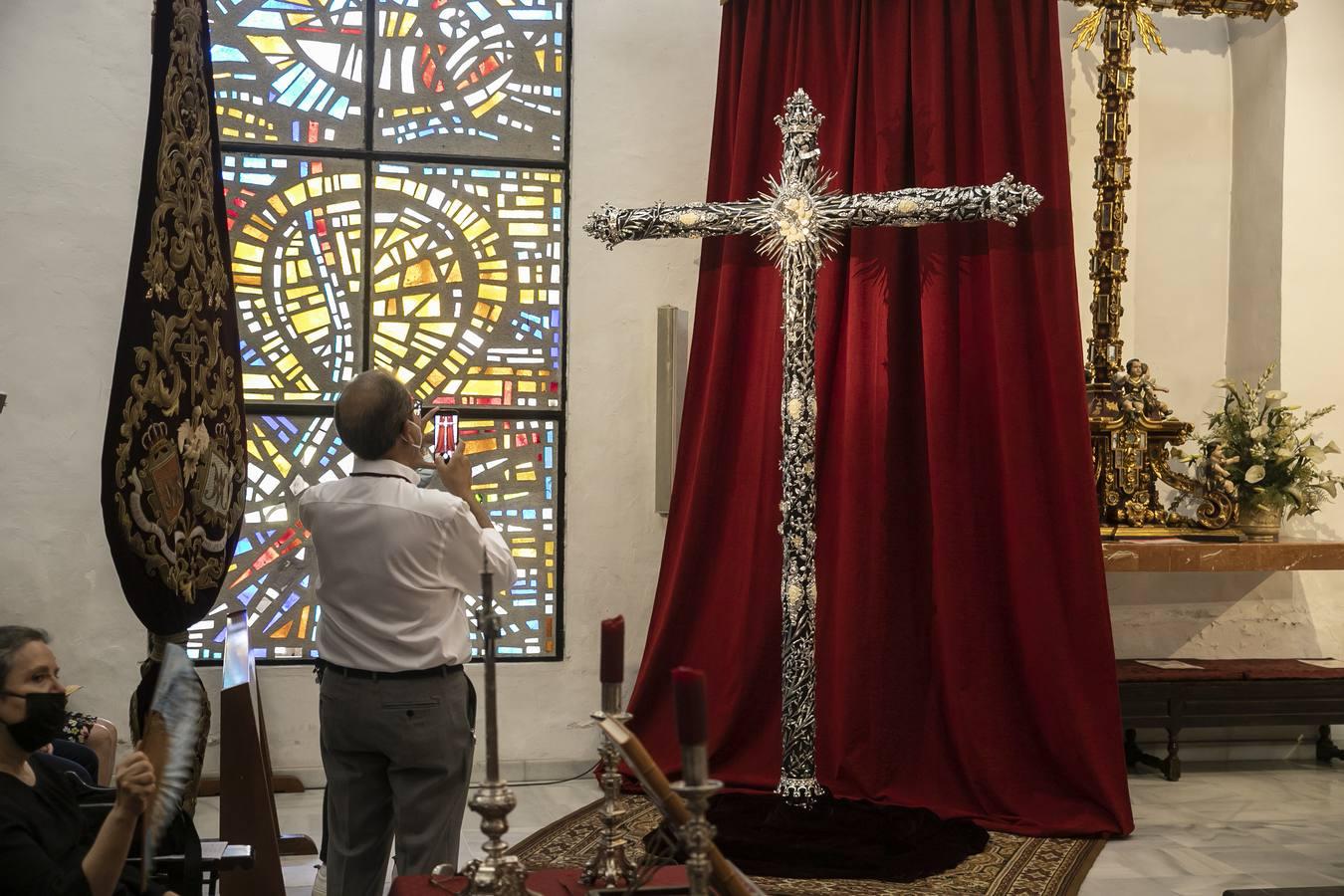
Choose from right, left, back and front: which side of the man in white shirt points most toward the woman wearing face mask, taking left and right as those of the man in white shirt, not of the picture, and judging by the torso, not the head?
back

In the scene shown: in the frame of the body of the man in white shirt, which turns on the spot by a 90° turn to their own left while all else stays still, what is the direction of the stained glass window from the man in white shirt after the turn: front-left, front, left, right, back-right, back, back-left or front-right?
front-right

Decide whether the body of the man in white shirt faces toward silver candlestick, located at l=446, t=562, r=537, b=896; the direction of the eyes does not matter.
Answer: no

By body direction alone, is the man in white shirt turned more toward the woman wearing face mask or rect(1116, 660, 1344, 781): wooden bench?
the wooden bench

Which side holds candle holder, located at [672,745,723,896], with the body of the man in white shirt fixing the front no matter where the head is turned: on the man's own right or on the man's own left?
on the man's own right

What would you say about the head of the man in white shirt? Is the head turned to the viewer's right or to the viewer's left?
to the viewer's right

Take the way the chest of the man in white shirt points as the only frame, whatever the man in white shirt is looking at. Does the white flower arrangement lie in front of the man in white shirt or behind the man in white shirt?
in front

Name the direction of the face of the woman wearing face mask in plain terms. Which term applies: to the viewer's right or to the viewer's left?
to the viewer's right

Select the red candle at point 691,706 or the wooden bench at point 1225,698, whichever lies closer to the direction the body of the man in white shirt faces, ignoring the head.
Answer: the wooden bench

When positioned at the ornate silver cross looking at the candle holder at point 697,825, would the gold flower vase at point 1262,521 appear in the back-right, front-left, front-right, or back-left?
back-left

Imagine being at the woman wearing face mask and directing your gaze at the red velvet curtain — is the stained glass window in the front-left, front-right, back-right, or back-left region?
front-left

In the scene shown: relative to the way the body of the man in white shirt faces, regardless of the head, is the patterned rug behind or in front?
in front

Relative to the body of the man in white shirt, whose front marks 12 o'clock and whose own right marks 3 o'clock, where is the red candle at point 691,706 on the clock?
The red candle is roughly at 4 o'clock from the man in white shirt.

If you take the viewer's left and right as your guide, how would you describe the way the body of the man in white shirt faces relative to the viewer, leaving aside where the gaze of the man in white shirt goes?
facing away from the viewer and to the right of the viewer

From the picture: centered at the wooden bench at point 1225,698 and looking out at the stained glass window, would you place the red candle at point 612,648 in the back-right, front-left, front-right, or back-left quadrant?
front-left
